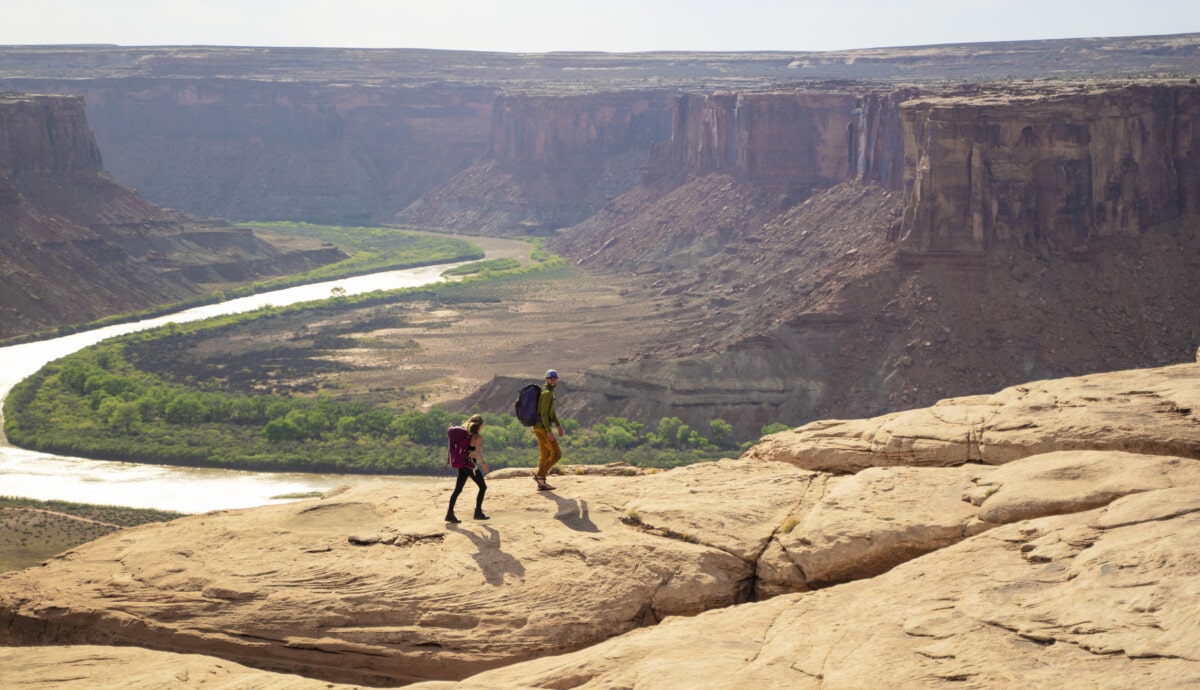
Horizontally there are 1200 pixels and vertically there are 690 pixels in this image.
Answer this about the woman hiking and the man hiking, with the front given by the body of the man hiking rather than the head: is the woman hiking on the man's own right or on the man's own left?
on the man's own right

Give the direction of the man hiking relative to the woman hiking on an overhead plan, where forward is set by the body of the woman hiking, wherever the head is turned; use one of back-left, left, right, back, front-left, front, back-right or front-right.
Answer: front-left

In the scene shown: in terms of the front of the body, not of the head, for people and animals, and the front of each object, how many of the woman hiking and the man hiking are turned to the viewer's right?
2

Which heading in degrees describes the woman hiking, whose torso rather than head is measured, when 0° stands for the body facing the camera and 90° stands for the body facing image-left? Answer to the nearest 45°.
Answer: approximately 270°

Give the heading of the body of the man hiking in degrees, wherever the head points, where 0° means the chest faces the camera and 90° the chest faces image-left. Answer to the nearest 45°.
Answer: approximately 270°
